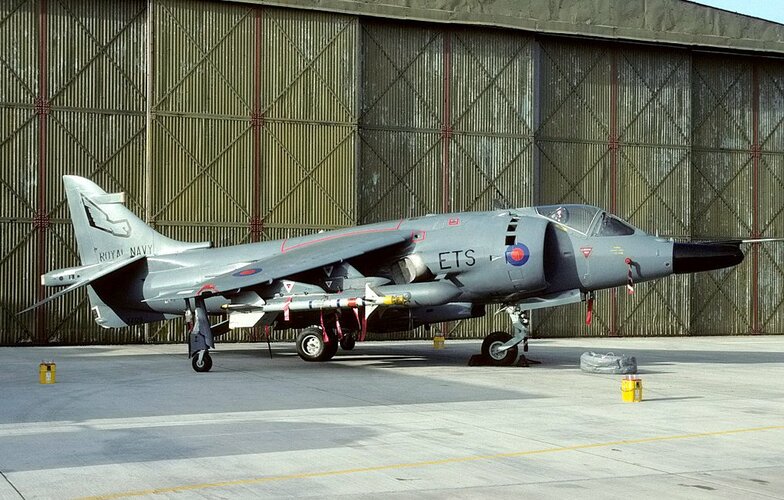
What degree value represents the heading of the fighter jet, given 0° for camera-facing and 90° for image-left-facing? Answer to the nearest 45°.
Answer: approximately 270°

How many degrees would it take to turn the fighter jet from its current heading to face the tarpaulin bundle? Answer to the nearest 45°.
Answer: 0° — it already faces it
